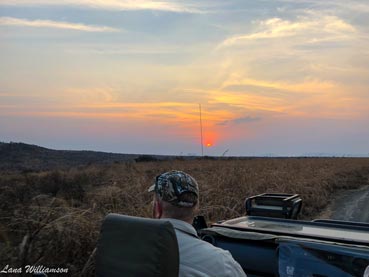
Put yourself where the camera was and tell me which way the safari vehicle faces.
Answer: facing away from the viewer and to the right of the viewer
